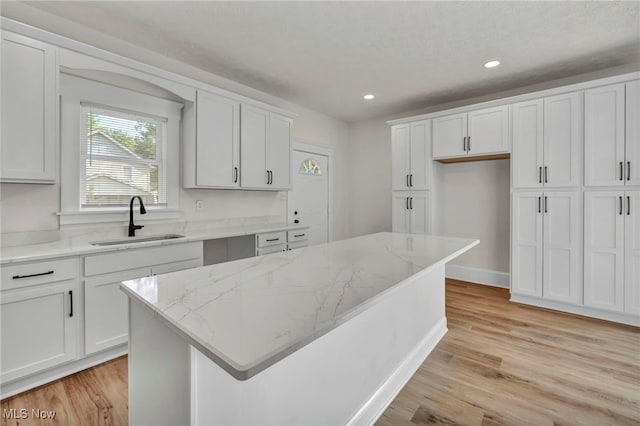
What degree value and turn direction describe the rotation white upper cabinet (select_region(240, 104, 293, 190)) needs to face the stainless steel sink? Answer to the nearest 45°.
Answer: approximately 90° to its right

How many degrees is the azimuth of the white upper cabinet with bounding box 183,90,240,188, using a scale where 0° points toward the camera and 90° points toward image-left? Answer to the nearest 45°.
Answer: approximately 315°

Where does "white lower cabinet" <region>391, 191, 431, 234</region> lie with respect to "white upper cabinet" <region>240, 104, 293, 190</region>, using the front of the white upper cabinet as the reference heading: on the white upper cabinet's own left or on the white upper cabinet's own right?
on the white upper cabinet's own left

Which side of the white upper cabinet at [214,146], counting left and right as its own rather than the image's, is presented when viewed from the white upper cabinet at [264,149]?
left

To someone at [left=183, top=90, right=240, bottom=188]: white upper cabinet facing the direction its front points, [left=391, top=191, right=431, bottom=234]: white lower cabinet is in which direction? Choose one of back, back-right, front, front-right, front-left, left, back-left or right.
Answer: front-left

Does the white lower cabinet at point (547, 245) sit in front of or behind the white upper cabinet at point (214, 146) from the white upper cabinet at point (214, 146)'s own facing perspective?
in front

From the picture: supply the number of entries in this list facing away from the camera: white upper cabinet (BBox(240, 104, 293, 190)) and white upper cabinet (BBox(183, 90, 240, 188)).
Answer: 0

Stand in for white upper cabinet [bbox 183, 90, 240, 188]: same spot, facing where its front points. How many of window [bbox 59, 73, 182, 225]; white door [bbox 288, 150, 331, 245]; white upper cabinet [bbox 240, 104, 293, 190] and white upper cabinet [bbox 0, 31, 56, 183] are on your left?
2

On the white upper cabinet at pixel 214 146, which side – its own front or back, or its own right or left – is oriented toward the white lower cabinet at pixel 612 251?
front

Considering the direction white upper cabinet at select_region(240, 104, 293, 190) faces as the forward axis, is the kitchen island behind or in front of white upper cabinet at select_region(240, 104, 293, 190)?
in front

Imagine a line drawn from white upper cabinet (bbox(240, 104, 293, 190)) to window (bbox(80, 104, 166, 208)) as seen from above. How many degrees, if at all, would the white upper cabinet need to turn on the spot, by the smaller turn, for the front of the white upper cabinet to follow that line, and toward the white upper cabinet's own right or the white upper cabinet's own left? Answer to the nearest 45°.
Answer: approximately 90° to the white upper cabinet's own right

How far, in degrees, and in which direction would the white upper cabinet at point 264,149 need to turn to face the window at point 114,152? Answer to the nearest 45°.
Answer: approximately 90° to its right

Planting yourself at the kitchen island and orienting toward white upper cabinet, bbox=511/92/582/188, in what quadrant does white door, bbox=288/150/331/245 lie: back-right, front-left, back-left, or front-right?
front-left

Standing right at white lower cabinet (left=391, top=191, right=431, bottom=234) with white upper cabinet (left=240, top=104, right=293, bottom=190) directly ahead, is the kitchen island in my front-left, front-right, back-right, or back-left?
front-left

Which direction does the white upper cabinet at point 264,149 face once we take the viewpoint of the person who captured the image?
facing the viewer and to the right of the viewer

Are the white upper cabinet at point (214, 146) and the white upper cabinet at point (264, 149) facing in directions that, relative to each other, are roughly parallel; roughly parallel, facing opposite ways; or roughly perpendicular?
roughly parallel
